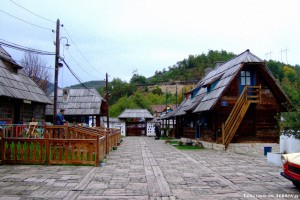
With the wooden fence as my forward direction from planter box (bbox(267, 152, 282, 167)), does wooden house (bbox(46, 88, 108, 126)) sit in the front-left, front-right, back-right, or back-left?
front-right

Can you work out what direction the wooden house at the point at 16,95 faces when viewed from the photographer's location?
facing the viewer and to the right of the viewer

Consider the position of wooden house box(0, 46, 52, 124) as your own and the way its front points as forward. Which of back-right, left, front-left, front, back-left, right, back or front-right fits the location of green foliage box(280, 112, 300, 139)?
front

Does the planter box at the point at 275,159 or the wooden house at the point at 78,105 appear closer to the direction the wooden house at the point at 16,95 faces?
the planter box

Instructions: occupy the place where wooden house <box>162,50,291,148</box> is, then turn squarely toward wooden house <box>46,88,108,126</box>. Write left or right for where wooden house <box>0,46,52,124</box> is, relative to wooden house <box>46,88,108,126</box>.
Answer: left

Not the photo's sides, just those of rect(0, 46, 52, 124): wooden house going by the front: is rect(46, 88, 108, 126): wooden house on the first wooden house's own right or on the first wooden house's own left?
on the first wooden house's own left

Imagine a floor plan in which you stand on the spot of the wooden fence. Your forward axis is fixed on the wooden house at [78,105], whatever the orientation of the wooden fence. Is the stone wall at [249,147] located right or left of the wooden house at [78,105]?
right

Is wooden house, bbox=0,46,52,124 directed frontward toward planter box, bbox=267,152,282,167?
yes
